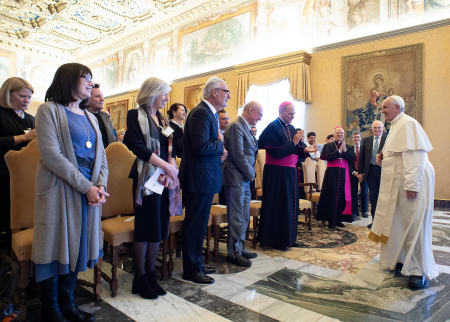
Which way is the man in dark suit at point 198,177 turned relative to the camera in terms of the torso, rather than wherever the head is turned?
to the viewer's right

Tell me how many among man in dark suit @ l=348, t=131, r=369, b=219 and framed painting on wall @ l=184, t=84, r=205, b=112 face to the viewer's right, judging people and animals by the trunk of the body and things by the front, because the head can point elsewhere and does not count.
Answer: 0

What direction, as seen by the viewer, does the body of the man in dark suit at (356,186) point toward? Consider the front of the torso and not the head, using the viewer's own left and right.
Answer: facing the viewer

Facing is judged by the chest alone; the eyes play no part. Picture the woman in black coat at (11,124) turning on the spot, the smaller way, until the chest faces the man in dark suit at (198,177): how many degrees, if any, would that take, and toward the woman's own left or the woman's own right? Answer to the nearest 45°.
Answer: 0° — they already face them

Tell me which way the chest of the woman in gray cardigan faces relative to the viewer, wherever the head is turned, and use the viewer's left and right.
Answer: facing the viewer and to the right of the viewer

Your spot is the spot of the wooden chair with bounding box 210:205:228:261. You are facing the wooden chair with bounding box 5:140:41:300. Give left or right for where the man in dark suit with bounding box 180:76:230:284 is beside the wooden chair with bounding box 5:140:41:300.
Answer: left

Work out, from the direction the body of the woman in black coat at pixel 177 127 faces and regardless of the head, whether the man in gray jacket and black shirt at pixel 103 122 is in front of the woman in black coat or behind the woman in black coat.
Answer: behind

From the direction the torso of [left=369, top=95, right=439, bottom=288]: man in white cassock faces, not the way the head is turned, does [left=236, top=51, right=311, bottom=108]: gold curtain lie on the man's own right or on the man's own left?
on the man's own right

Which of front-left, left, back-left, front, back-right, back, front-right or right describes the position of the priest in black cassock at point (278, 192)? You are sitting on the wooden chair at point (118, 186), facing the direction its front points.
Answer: front-left

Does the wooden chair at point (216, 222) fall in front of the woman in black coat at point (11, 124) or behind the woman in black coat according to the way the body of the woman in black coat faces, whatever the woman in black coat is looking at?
in front

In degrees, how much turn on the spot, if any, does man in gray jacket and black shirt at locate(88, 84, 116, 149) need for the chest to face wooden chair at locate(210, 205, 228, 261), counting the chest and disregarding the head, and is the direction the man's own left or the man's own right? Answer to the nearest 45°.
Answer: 0° — they already face it

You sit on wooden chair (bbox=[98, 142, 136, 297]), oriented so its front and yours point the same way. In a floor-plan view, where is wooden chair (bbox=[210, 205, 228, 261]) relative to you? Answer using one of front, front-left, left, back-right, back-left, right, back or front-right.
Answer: front-left

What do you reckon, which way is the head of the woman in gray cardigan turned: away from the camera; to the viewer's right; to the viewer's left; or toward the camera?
to the viewer's right
